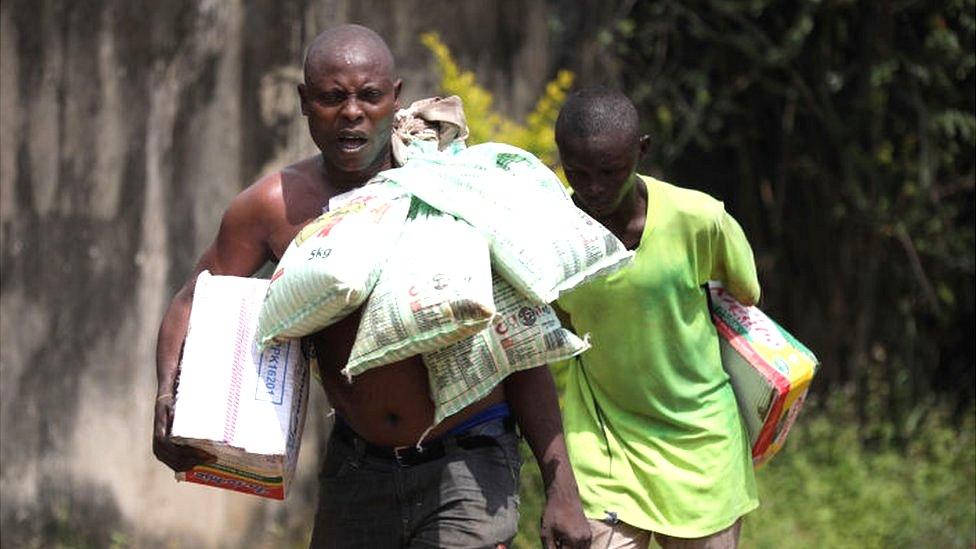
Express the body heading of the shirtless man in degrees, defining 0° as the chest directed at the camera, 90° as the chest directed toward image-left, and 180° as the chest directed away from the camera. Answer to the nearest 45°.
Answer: approximately 0°

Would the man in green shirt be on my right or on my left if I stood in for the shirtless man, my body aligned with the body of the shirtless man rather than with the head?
on my left
